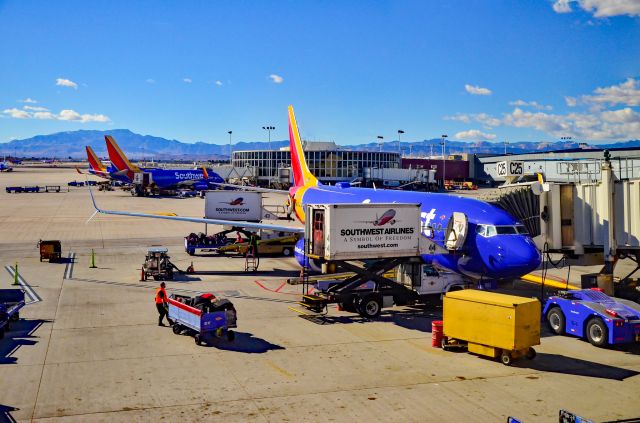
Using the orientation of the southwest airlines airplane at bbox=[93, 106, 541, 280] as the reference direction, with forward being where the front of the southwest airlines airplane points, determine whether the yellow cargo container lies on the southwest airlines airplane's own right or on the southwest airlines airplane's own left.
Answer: on the southwest airlines airplane's own right

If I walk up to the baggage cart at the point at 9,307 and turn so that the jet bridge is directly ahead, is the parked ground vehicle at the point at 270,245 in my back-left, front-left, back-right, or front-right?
front-left

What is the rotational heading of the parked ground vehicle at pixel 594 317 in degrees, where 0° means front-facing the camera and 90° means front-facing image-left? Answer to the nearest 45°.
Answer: approximately 135°

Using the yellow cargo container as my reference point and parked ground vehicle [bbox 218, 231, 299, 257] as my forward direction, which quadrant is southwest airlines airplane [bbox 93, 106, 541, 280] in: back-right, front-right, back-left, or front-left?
front-right

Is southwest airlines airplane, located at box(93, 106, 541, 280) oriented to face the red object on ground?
no

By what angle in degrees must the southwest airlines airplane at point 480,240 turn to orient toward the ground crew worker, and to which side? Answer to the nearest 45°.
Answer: approximately 135° to its right

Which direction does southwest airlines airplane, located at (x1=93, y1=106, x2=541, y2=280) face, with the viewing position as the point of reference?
facing the viewer and to the right of the viewer

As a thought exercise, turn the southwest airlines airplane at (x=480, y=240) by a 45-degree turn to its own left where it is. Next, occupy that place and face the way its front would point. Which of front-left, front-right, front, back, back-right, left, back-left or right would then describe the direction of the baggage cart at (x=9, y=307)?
back

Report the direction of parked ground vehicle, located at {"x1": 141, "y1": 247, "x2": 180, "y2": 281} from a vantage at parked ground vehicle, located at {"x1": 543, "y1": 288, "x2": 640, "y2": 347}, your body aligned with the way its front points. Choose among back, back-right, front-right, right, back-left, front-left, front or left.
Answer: front-left

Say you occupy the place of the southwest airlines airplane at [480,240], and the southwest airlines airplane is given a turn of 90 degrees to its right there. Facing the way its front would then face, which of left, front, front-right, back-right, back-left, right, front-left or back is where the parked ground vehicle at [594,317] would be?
left

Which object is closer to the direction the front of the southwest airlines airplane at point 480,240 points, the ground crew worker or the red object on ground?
the red object on ground

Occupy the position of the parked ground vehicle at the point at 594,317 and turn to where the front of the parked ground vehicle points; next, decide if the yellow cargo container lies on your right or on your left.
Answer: on your left
